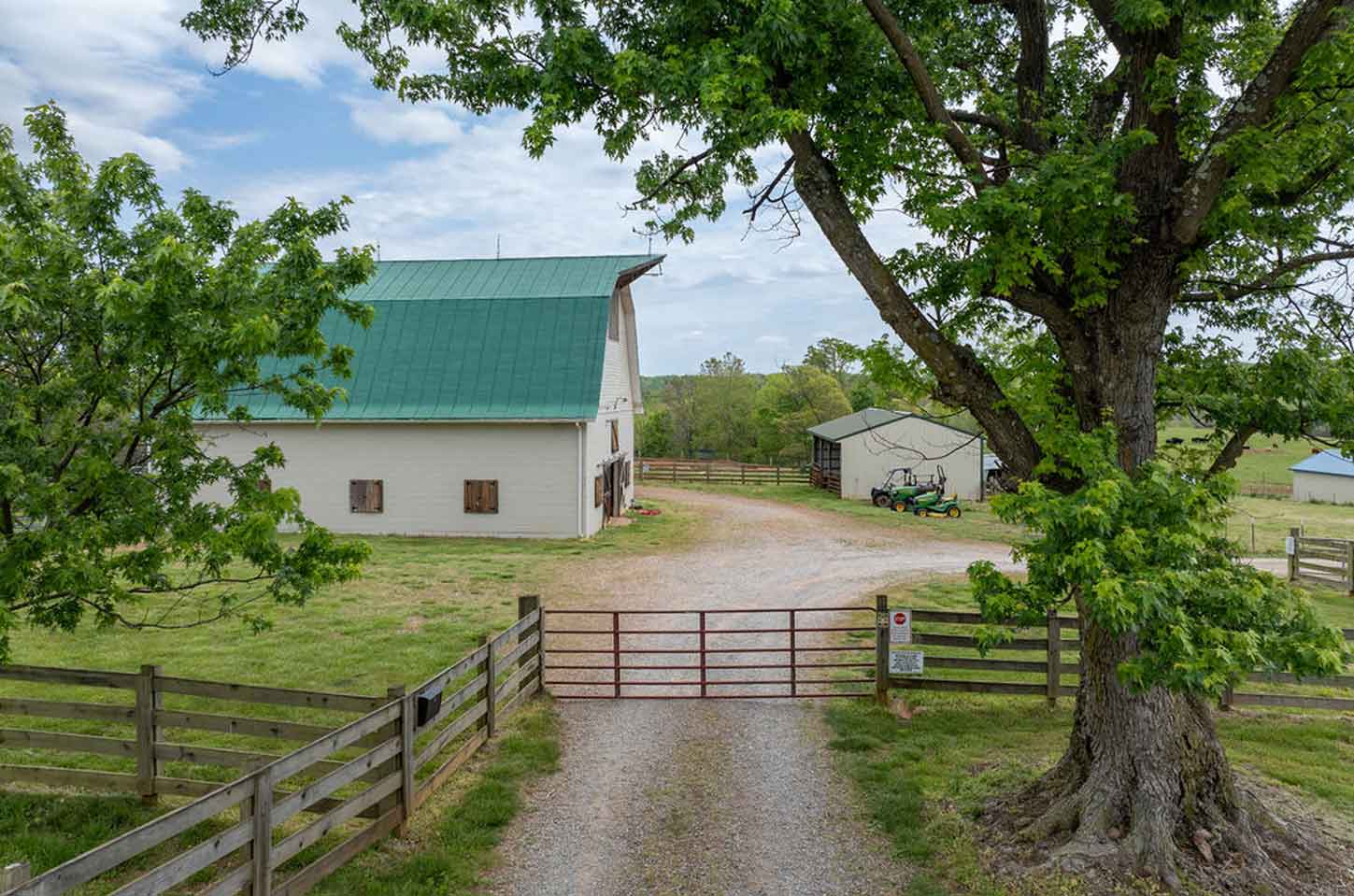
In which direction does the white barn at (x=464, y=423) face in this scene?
to the viewer's right

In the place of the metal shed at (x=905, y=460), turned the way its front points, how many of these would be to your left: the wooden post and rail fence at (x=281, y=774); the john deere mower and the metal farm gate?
3

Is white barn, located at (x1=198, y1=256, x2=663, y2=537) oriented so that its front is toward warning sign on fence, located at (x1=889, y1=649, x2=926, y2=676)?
no

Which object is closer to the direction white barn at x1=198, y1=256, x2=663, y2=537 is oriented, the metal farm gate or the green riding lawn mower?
the green riding lawn mower

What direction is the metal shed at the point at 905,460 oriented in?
to the viewer's left

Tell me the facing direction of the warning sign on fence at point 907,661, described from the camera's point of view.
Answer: facing the viewer

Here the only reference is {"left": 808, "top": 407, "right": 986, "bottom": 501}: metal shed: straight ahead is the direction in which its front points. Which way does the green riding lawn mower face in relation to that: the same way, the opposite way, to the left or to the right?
the same way

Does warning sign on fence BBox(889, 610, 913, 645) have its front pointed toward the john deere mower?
no

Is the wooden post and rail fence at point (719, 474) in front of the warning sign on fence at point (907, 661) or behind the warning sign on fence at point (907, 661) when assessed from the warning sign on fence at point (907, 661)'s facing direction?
behind

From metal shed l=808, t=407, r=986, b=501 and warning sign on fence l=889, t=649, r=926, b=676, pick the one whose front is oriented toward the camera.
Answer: the warning sign on fence

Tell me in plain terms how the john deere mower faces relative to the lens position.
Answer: facing to the left of the viewer

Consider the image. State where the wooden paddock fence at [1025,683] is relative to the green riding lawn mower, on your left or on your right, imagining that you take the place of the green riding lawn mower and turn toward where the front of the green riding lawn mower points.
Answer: on your left

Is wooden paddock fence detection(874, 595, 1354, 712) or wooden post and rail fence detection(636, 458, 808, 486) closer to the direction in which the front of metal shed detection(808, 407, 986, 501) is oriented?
the wooden post and rail fence

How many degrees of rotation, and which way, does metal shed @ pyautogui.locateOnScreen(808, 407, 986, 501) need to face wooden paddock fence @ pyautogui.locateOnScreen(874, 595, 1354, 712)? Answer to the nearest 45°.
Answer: approximately 90° to its left

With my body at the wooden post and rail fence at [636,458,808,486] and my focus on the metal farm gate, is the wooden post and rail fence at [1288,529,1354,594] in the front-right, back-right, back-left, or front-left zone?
front-left

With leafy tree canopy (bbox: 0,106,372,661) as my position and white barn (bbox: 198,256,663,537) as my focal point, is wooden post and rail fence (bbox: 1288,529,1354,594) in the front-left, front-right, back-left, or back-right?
front-right

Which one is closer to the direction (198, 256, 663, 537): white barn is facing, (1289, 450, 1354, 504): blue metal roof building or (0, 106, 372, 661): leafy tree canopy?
the blue metal roof building
